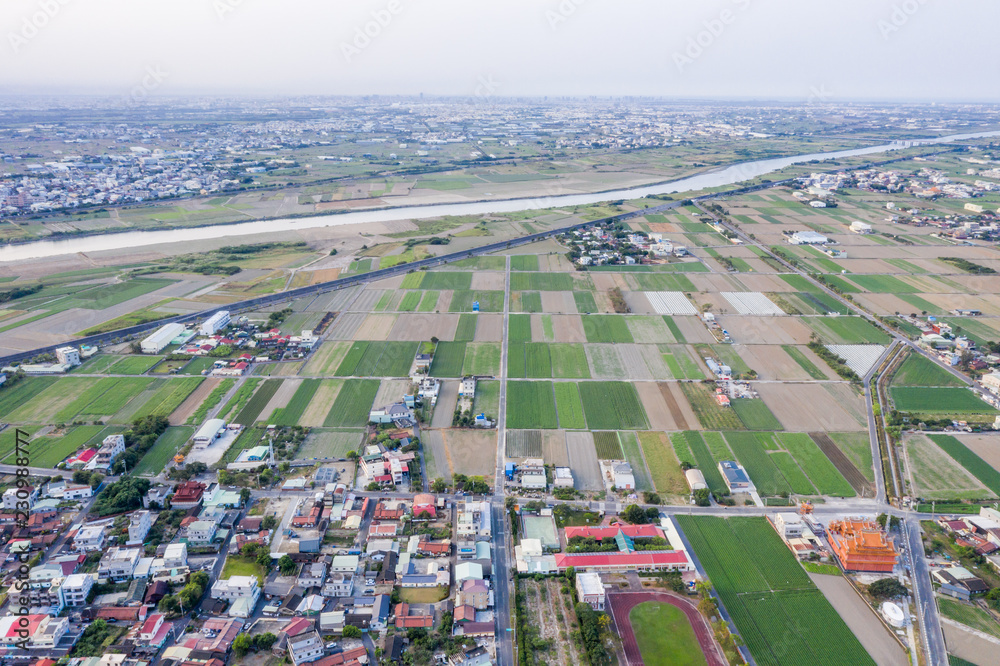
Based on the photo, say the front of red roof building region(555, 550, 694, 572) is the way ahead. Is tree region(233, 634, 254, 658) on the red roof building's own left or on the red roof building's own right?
on the red roof building's own right

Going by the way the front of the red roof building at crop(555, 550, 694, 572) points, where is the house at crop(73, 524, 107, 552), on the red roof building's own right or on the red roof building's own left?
on the red roof building's own right

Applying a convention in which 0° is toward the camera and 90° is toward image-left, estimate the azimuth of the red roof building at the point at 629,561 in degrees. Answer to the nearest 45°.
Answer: approximately 0°

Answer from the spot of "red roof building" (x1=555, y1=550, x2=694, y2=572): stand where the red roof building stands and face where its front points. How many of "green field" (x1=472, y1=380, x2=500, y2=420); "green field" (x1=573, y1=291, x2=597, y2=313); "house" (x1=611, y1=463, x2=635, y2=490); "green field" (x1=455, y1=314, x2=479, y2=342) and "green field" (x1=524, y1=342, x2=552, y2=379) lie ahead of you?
0

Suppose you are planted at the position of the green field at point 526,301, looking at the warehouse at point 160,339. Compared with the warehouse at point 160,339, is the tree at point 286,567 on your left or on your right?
left

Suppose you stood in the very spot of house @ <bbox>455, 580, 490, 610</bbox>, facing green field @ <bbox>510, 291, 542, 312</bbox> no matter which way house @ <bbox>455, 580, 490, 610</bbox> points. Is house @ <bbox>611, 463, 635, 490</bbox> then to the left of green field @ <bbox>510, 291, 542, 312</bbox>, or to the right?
right

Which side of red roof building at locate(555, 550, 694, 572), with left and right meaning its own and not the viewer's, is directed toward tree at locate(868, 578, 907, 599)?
left

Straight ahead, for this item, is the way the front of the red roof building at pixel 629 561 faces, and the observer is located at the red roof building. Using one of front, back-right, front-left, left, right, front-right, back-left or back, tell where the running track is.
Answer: front

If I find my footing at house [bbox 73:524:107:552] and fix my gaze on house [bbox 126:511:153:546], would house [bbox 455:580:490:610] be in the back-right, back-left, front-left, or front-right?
front-right

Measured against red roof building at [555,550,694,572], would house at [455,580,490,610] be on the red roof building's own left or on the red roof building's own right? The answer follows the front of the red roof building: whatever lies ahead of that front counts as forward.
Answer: on the red roof building's own right

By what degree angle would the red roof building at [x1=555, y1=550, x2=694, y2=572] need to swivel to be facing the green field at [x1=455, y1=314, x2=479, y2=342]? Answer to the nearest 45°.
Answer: approximately 135° to its right

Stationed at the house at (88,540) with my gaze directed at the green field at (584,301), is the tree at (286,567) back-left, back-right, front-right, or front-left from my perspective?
front-right

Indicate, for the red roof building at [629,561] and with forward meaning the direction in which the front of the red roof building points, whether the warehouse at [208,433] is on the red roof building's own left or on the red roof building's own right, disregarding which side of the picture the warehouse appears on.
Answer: on the red roof building's own right
